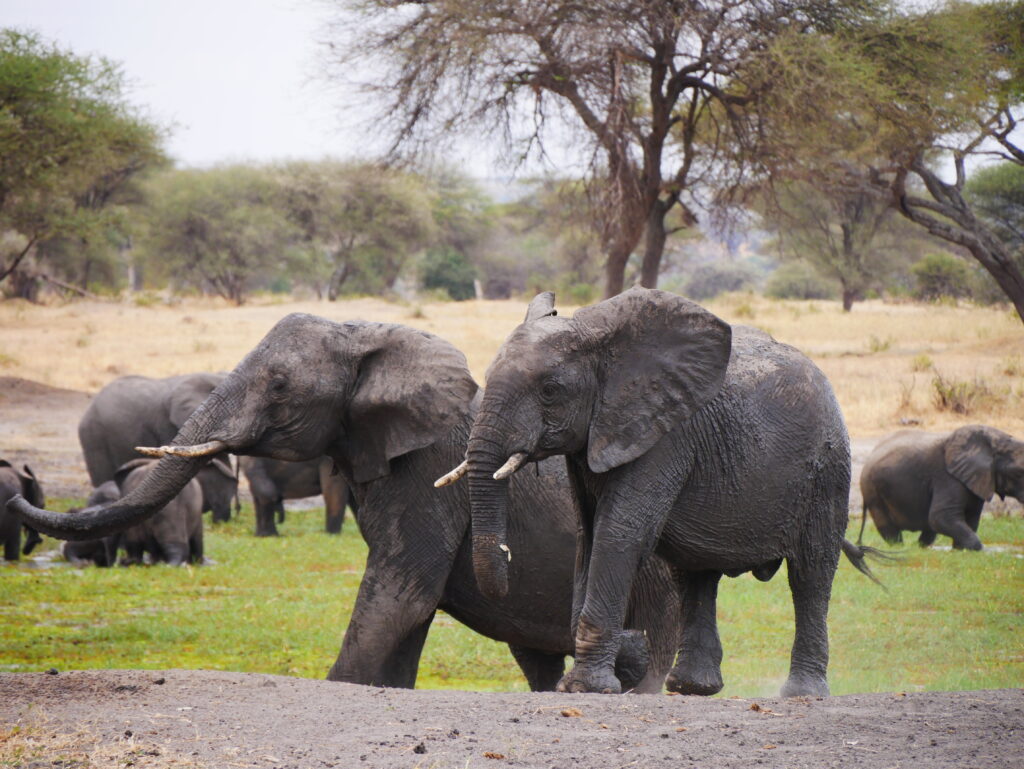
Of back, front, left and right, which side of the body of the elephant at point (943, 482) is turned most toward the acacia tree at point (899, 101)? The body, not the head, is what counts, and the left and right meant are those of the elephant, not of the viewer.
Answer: left

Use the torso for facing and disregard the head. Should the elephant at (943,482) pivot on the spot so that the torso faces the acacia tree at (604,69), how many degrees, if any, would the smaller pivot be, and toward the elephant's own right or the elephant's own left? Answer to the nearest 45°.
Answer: approximately 135° to the elephant's own left

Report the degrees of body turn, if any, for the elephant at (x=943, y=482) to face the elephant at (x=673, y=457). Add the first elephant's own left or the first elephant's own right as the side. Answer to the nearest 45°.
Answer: approximately 90° to the first elephant's own right

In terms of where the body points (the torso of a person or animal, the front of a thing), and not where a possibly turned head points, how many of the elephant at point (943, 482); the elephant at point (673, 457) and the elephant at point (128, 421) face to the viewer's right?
2

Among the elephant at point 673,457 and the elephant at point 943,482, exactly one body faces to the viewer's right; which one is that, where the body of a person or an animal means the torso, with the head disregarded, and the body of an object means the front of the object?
the elephant at point 943,482

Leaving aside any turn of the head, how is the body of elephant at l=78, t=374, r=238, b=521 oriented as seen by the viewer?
to the viewer's right

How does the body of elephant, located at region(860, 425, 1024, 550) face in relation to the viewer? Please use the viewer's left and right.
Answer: facing to the right of the viewer

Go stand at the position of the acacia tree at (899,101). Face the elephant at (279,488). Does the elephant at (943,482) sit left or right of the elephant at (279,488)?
left

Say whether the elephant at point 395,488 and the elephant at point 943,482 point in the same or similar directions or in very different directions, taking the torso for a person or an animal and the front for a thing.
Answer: very different directions

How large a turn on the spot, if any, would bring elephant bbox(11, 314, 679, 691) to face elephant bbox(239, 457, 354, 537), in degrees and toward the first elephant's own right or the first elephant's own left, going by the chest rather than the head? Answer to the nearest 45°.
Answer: approximately 90° to the first elephant's own right

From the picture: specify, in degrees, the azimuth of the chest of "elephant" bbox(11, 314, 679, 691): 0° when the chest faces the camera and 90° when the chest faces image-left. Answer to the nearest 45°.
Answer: approximately 90°

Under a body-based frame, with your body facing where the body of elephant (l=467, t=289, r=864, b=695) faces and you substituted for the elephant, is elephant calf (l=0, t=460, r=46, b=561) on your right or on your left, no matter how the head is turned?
on your right

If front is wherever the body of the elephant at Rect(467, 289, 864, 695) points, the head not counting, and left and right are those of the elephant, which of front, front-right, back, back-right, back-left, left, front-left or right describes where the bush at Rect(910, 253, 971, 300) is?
back-right
